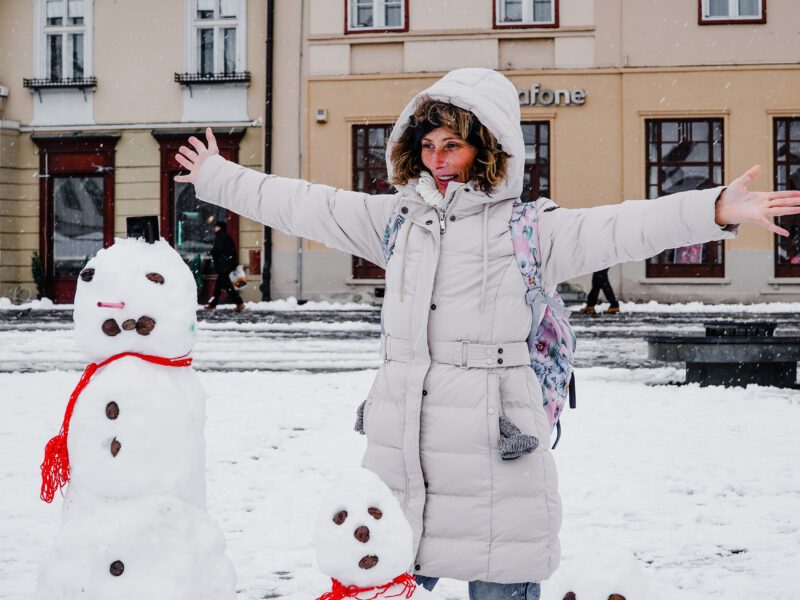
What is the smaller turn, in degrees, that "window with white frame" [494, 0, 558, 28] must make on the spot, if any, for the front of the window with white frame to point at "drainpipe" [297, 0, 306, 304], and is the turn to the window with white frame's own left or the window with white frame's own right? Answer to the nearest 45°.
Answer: approximately 90° to the window with white frame's own right

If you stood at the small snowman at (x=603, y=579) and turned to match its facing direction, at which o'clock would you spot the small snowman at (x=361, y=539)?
the small snowman at (x=361, y=539) is roughly at 2 o'clock from the small snowman at (x=603, y=579).

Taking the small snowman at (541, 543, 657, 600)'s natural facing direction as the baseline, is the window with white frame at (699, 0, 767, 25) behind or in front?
behind

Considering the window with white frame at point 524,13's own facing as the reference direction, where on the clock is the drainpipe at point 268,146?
The drainpipe is roughly at 3 o'clock from the window with white frame.

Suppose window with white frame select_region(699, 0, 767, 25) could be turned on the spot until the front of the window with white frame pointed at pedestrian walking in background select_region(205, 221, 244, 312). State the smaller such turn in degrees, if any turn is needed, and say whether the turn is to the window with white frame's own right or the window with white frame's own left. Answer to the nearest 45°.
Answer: approximately 45° to the window with white frame's own right

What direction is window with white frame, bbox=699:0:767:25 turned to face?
toward the camera

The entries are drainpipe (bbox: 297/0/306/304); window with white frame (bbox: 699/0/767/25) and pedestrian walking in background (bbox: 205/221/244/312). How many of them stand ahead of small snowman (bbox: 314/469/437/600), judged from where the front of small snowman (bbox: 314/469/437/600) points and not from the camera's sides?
0

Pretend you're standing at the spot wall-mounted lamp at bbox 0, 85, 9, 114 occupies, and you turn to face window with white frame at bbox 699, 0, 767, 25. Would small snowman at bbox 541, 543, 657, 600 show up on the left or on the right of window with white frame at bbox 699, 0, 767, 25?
right

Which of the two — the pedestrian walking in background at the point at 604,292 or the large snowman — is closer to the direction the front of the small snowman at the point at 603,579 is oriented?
the large snowman

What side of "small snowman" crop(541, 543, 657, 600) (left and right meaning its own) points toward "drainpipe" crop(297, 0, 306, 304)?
back

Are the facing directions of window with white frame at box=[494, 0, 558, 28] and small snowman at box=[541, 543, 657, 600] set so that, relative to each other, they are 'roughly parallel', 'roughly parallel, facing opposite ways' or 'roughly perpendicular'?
roughly parallel

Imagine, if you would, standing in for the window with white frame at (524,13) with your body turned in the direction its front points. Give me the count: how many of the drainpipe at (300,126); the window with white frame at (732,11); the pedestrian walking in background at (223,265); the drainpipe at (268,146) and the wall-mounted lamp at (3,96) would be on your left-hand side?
1

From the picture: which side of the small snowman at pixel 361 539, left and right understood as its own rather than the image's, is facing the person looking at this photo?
front

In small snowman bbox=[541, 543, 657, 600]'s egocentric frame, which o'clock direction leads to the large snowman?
The large snowman is roughly at 3 o'clock from the small snowman.

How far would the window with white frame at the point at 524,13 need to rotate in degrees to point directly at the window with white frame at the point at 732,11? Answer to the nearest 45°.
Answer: approximately 90° to its left

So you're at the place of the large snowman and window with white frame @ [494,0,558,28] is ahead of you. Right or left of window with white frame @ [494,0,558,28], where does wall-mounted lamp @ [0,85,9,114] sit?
left

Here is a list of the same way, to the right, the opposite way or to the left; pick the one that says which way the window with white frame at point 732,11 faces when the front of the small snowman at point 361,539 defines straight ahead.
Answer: the same way
